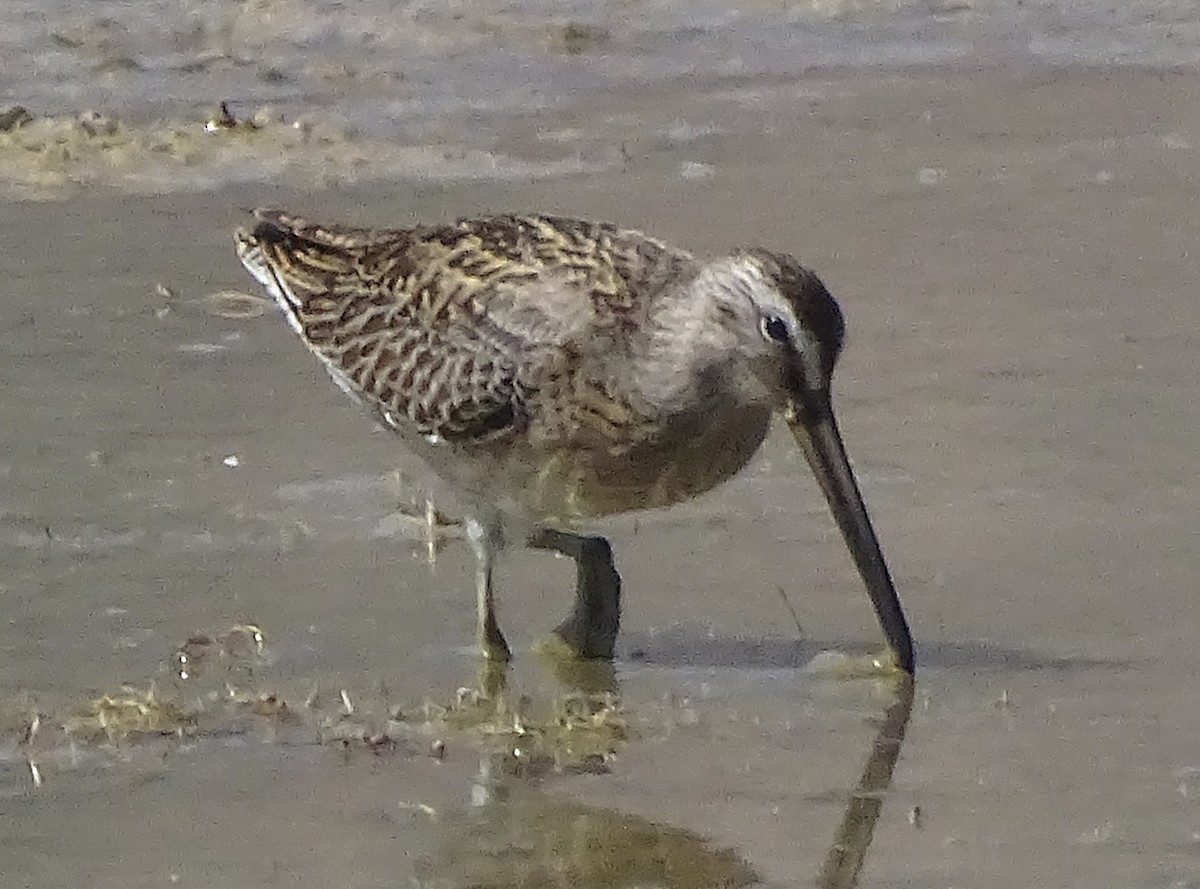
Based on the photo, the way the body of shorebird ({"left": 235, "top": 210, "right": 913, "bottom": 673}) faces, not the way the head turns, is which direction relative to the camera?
to the viewer's right

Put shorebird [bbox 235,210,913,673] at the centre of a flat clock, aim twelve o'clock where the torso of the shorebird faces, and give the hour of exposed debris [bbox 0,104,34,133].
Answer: The exposed debris is roughly at 8 o'clock from the shorebird.

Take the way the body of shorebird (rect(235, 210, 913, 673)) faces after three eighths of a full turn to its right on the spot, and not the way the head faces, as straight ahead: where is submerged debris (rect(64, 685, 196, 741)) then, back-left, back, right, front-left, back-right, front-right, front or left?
front

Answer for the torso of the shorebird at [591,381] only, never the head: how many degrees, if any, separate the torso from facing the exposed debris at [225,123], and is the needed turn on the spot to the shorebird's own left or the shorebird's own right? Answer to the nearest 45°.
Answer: approximately 90° to the shorebird's own left
